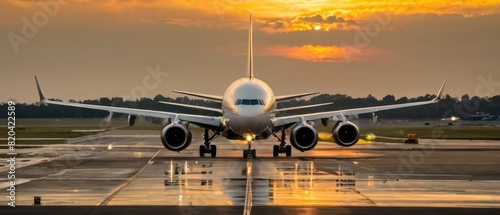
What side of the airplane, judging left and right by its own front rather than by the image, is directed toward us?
front
